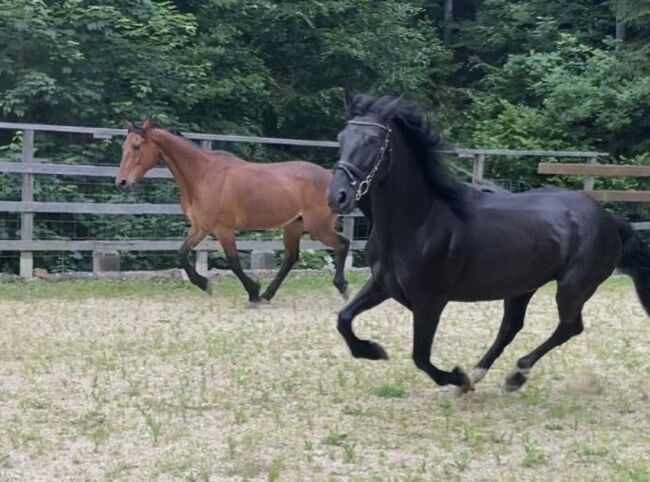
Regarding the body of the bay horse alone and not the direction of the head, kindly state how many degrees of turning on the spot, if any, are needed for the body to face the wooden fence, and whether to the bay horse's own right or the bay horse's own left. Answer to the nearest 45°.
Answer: approximately 45° to the bay horse's own right

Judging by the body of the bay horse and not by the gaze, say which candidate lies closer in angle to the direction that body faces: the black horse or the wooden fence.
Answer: the wooden fence

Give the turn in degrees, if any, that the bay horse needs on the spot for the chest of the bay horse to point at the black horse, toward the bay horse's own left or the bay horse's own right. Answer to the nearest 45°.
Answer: approximately 90° to the bay horse's own left

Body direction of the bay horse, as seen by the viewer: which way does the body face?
to the viewer's left
